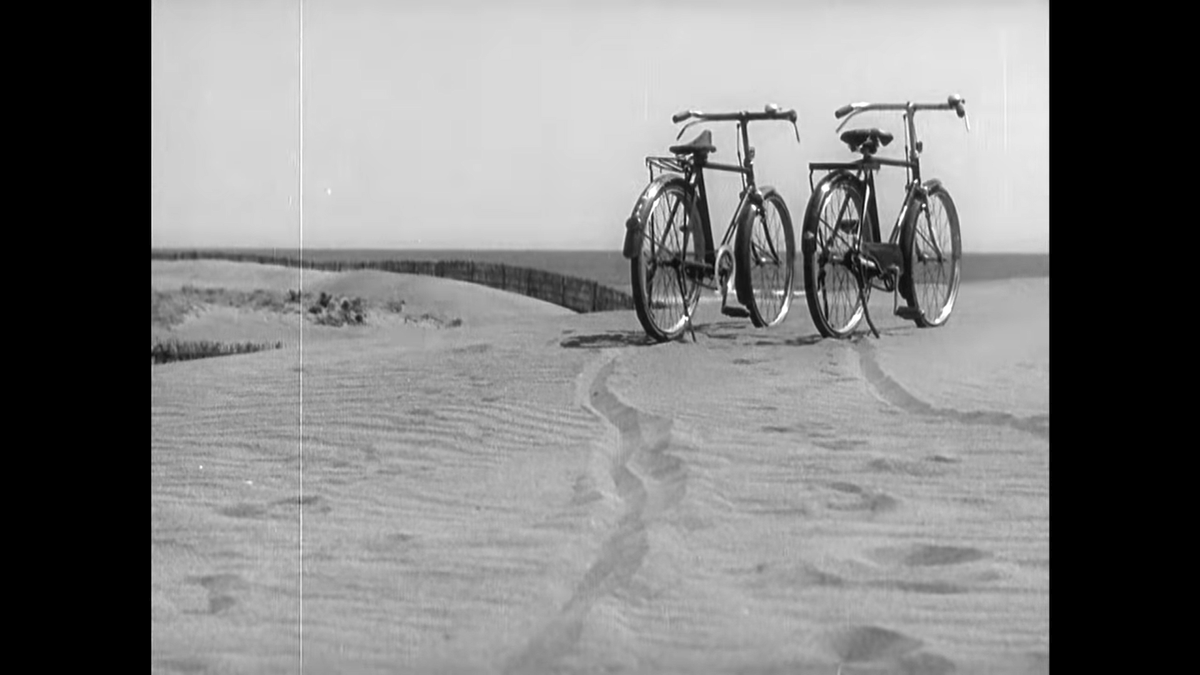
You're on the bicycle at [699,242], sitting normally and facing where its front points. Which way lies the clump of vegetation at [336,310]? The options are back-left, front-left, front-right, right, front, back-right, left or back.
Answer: back-left

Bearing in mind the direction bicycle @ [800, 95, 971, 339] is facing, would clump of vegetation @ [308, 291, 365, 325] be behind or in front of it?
behind

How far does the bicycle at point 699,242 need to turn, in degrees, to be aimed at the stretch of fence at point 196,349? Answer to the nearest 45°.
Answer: approximately 135° to its left

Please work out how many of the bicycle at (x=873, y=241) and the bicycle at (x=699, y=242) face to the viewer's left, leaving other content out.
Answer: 0

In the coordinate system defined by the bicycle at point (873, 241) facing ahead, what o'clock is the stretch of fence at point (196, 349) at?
The stretch of fence is roughly at 7 o'clock from the bicycle.

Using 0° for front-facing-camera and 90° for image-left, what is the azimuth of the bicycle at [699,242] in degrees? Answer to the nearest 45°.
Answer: approximately 225°
